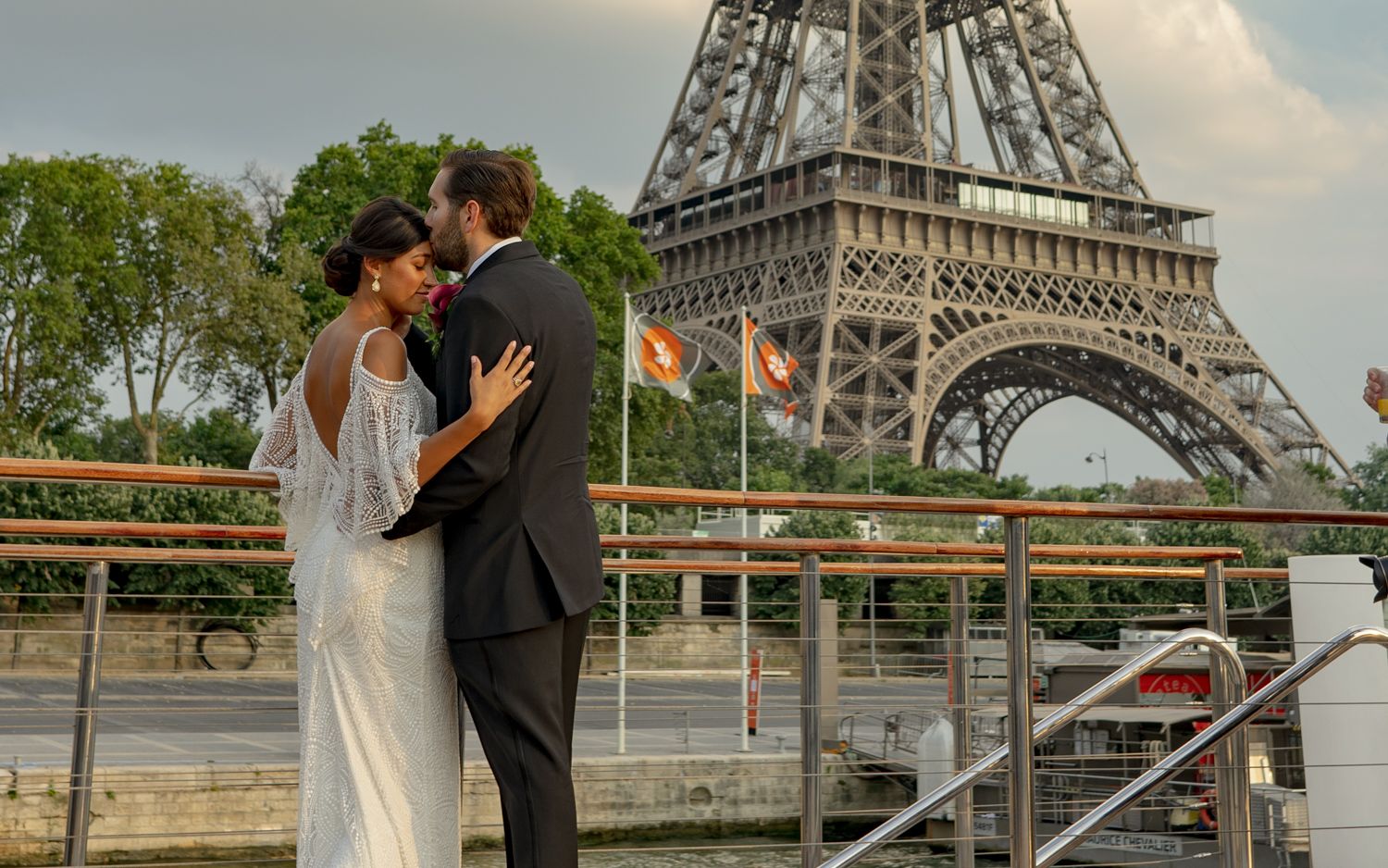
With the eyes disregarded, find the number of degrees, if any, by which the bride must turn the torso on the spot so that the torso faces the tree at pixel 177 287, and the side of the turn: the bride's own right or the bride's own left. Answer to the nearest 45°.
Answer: approximately 45° to the bride's own left

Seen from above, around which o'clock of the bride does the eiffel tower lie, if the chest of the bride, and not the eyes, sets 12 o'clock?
The eiffel tower is roughly at 11 o'clock from the bride.

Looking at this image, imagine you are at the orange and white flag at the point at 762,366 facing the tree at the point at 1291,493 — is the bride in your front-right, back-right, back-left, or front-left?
back-right

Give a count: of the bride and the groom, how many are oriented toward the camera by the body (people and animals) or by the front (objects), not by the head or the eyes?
0

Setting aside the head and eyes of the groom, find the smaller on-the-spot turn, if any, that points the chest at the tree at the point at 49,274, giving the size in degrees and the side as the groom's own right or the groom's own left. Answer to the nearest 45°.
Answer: approximately 45° to the groom's own right

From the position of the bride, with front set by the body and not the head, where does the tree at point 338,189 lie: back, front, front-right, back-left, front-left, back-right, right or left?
front-left

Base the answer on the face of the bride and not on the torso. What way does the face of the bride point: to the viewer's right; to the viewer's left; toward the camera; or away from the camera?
to the viewer's right

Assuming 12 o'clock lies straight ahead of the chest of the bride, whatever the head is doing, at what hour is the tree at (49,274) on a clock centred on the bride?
The tree is roughly at 10 o'clock from the bride.

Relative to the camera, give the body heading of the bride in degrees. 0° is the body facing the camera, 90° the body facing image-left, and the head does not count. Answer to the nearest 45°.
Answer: approximately 225°

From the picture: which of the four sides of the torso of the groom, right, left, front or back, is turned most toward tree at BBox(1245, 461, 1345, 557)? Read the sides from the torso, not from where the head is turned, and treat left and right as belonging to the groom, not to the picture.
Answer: right

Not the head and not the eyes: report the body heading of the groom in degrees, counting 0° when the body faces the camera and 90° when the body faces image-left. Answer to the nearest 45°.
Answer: approximately 135°
